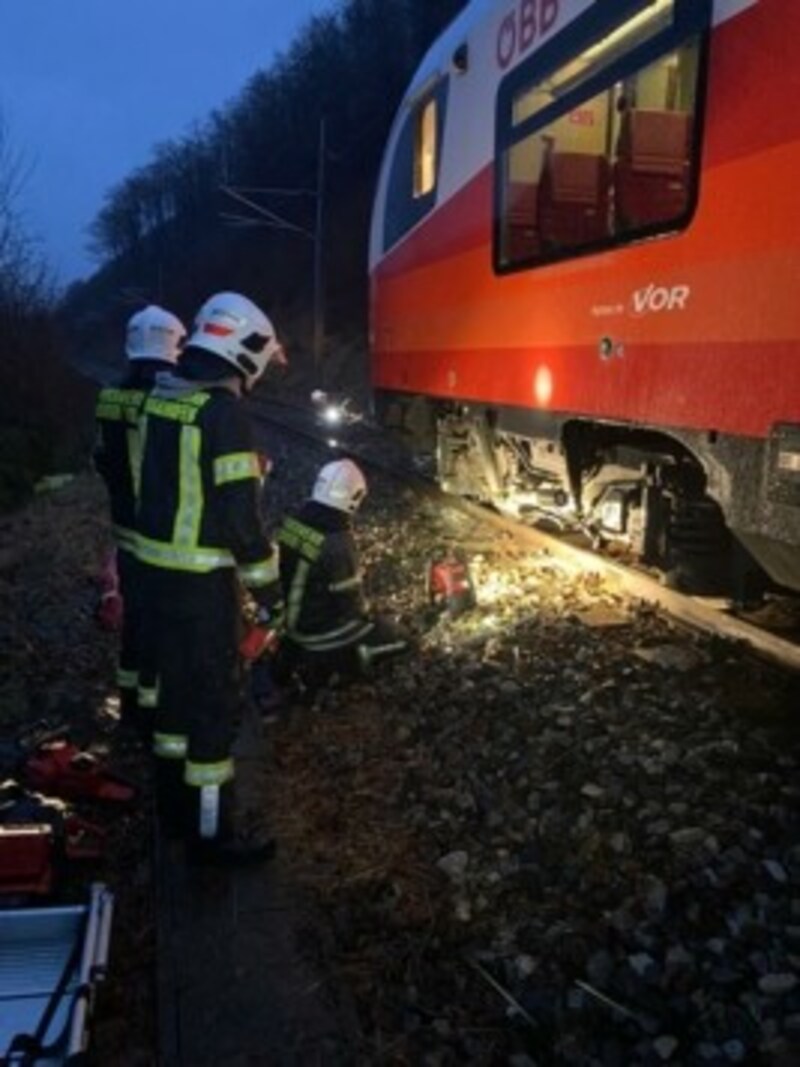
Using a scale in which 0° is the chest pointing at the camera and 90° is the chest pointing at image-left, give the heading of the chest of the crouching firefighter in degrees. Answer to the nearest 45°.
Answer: approximately 225°

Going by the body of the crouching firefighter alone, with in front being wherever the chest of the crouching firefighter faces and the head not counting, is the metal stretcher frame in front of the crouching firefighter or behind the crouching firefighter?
behind

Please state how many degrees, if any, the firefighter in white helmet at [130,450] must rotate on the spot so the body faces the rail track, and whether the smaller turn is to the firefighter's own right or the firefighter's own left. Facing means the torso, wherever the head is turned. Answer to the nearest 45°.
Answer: approximately 45° to the firefighter's own right

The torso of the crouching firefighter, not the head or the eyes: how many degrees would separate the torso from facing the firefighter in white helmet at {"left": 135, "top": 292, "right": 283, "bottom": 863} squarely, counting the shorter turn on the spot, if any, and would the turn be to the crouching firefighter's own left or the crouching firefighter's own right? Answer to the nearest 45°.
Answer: approximately 135° to the crouching firefighter's own right

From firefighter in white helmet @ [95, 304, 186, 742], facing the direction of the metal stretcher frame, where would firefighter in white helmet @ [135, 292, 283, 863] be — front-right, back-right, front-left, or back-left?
front-left

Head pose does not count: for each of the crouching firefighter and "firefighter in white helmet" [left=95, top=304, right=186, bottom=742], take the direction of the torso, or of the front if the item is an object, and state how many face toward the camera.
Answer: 0

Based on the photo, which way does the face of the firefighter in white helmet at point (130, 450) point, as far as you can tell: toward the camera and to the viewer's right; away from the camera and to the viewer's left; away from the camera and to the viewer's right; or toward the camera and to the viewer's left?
away from the camera and to the viewer's right

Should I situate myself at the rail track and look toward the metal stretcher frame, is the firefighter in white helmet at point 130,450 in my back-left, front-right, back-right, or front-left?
front-right

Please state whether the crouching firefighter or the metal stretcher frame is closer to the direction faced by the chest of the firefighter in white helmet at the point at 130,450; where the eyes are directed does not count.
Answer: the crouching firefighter

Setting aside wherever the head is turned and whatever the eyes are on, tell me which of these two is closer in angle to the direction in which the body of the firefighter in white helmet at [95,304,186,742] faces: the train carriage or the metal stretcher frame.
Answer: the train carriage

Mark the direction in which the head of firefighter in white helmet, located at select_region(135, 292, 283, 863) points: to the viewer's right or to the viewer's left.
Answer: to the viewer's right

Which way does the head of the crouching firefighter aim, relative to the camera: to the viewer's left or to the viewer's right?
to the viewer's right

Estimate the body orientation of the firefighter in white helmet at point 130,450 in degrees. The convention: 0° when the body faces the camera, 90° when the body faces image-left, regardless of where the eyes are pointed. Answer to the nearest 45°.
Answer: approximately 225°

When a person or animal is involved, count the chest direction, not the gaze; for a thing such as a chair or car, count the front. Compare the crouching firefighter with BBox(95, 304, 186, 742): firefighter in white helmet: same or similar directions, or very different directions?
same or similar directions

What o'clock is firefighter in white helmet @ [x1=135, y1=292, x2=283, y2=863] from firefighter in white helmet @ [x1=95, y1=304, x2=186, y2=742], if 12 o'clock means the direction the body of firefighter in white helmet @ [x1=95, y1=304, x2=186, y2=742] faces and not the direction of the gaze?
firefighter in white helmet @ [x1=135, y1=292, x2=283, y2=863] is roughly at 4 o'clock from firefighter in white helmet @ [x1=95, y1=304, x2=186, y2=742].

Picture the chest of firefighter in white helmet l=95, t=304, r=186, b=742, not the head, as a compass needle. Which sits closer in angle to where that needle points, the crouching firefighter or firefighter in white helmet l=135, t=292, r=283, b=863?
the crouching firefighter

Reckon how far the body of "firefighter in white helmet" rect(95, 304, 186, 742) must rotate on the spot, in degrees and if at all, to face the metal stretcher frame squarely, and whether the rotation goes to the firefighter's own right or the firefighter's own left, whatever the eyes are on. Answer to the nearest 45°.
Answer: approximately 135° to the firefighter's own right
